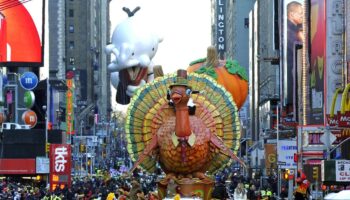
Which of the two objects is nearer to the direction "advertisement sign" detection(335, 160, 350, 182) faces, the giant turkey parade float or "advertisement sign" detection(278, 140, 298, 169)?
the giant turkey parade float

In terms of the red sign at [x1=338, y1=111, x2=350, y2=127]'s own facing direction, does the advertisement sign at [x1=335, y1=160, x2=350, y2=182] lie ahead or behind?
ahead

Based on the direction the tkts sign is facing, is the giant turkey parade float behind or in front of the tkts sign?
in front

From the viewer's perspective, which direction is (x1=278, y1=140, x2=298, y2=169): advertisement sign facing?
toward the camera

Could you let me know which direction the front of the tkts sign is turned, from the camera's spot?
facing the viewer

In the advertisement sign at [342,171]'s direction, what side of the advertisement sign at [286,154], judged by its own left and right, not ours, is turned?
front

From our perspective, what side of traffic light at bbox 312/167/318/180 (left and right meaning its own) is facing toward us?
front

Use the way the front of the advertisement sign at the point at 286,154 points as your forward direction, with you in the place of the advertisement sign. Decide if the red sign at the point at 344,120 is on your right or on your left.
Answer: on your left
